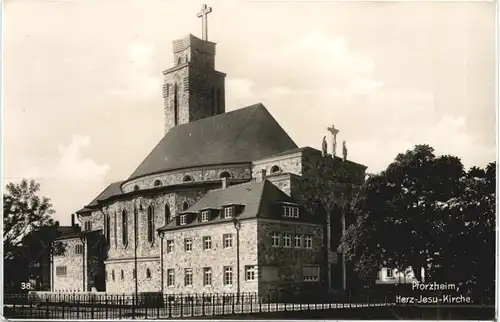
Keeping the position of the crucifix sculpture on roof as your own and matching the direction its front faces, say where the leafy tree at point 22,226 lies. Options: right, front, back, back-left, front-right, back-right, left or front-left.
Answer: back-right

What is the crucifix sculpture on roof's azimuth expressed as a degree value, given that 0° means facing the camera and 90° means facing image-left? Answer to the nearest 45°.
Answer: approximately 315°
